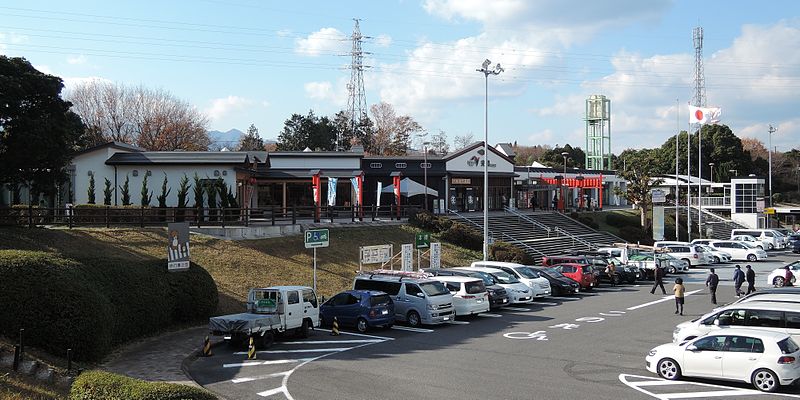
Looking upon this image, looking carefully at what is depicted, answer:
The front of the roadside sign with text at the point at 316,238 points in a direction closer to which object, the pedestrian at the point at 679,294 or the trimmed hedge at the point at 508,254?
the pedestrian

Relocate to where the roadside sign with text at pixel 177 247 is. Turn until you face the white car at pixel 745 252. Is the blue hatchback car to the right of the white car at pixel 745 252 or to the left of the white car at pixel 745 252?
right

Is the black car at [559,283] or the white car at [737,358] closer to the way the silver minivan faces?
the white car

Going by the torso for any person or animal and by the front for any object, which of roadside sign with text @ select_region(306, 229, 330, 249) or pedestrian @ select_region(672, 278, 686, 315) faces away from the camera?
the pedestrian

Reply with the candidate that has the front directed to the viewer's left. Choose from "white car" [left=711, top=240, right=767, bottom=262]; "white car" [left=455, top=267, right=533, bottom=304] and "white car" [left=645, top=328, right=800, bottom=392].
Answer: "white car" [left=645, top=328, right=800, bottom=392]

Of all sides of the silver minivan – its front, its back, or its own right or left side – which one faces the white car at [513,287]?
left

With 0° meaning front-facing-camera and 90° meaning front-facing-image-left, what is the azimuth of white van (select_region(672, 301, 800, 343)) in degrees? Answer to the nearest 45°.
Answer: approximately 90°

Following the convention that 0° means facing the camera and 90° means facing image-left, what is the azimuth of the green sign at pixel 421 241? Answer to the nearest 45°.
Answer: approximately 0°

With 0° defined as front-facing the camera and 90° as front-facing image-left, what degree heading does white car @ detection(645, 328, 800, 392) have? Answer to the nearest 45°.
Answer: approximately 90°
